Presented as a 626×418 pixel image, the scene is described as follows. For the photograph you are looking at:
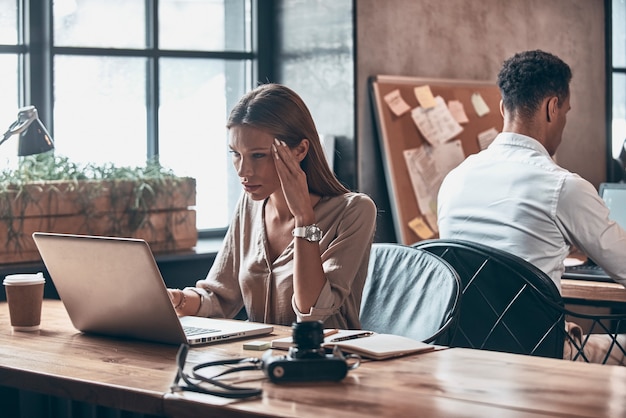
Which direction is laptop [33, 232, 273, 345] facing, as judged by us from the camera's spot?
facing away from the viewer and to the right of the viewer

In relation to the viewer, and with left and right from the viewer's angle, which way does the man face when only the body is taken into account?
facing away from the viewer and to the right of the viewer

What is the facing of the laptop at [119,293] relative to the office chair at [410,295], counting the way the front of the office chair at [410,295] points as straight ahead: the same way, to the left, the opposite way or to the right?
the opposite way

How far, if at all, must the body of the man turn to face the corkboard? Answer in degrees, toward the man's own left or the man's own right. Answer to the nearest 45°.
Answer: approximately 90° to the man's own left

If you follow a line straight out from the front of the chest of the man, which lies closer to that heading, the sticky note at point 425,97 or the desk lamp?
the sticky note

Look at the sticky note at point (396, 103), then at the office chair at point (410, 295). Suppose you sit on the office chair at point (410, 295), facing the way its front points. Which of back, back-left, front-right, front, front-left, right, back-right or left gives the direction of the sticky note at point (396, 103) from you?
back-right

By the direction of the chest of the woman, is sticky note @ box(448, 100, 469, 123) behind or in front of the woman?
behind

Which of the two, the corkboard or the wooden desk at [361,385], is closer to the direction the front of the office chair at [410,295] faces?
the wooden desk

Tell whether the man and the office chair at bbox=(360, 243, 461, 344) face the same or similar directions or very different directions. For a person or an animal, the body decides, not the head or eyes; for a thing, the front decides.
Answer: very different directions

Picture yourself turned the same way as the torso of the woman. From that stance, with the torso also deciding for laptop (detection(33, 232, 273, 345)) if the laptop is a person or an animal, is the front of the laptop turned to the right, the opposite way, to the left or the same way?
the opposite way

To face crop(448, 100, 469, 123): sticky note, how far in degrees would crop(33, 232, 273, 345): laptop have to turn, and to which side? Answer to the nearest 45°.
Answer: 0° — it already faces it

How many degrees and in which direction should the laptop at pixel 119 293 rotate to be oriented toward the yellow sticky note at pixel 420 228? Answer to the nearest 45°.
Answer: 0° — it already faces it
